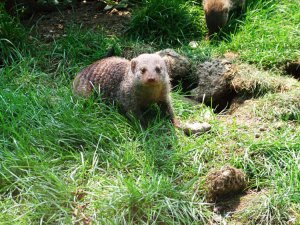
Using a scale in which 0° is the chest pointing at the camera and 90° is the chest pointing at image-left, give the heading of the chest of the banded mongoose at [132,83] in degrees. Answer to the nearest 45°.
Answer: approximately 315°

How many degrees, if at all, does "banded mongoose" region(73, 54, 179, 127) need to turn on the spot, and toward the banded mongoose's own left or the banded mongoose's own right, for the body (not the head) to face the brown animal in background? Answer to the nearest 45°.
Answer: approximately 90° to the banded mongoose's own left

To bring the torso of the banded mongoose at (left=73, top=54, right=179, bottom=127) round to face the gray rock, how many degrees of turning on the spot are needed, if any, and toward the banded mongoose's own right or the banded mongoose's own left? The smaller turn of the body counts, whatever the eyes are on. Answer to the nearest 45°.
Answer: approximately 45° to the banded mongoose's own left

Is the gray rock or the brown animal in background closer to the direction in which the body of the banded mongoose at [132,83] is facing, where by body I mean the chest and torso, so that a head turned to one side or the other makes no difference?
the gray rock

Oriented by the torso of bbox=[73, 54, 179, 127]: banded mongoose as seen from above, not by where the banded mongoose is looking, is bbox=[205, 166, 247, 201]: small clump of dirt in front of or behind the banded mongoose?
in front

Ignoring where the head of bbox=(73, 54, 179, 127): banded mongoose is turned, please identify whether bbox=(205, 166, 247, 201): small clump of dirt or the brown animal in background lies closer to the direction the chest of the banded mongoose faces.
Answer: the small clump of dirt

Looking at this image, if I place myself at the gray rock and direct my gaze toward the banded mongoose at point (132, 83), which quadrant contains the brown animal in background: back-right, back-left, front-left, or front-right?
back-right

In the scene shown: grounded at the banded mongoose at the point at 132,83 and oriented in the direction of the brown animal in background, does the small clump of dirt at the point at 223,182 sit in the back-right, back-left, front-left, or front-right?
back-right
